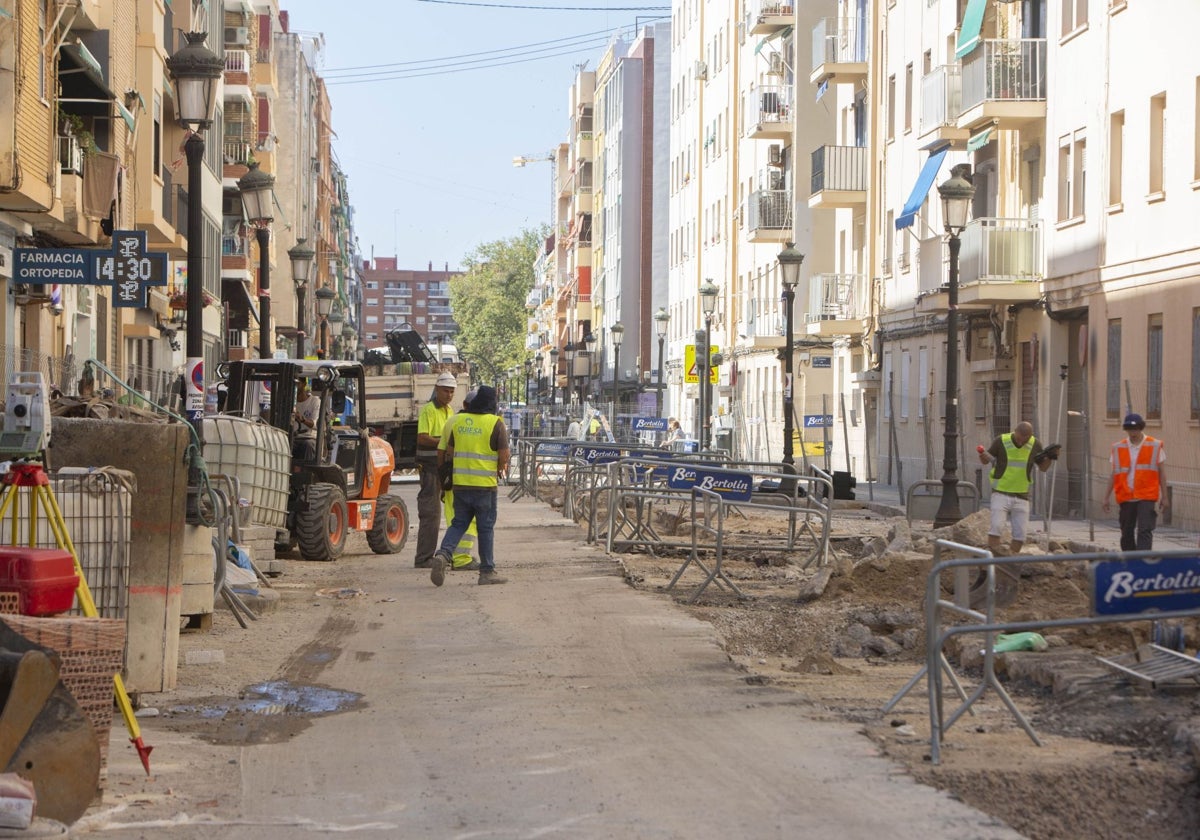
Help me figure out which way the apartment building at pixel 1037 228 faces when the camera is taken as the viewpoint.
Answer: facing the viewer and to the left of the viewer

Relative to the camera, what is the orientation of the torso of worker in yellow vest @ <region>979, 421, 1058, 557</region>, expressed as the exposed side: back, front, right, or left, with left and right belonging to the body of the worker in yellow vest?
front

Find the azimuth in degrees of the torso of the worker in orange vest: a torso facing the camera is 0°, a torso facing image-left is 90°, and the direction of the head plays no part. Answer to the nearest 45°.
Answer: approximately 0°

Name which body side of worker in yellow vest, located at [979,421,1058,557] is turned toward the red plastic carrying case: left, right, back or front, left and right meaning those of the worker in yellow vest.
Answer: front

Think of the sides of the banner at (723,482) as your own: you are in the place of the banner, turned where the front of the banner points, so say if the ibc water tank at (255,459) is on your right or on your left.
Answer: on your right

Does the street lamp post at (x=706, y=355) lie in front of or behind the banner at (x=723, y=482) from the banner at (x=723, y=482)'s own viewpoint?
behind

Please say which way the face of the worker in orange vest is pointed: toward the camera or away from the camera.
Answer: toward the camera

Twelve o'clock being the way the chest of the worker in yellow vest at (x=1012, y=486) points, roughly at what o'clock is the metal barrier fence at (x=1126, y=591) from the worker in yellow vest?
The metal barrier fence is roughly at 12 o'clock from the worker in yellow vest.

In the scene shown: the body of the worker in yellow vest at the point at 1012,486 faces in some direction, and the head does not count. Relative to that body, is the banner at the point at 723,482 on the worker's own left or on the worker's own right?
on the worker's own right

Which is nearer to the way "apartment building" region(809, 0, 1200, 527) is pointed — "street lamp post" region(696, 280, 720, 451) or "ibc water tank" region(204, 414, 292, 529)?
the ibc water tank

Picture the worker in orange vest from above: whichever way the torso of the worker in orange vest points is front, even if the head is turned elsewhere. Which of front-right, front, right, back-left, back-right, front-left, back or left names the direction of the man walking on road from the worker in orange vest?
front-right

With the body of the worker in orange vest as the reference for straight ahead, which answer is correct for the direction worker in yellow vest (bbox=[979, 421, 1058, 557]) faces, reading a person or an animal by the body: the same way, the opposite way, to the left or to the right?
the same way

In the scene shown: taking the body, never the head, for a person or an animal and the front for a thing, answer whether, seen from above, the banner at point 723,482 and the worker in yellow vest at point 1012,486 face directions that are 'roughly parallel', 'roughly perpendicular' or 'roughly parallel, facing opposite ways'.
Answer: roughly parallel

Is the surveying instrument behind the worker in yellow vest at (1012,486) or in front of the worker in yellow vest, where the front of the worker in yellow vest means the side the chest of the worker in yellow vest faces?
in front

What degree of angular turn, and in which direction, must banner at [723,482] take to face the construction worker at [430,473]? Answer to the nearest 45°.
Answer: approximately 90° to its right

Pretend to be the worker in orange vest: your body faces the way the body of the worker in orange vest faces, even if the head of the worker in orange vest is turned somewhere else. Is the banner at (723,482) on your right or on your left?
on your right
